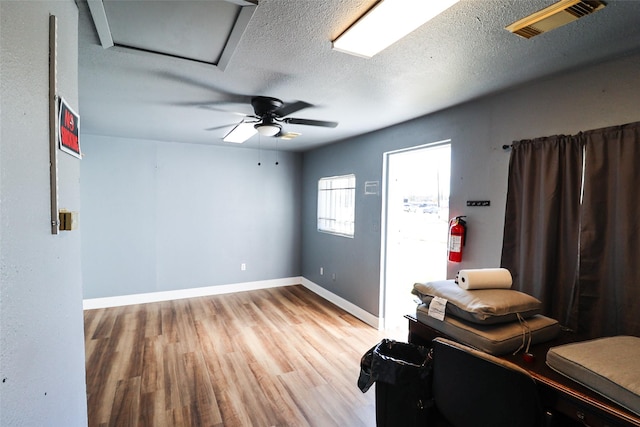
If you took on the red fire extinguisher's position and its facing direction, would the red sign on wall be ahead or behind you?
ahead

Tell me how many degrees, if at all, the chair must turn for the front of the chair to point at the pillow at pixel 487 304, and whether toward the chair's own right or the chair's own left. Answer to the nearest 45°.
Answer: approximately 45° to the chair's own left

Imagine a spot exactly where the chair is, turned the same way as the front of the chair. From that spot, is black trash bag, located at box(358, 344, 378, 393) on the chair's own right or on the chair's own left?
on the chair's own left

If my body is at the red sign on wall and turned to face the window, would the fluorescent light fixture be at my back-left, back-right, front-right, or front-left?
front-right

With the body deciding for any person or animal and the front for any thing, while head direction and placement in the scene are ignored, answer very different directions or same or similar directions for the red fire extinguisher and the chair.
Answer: very different directions

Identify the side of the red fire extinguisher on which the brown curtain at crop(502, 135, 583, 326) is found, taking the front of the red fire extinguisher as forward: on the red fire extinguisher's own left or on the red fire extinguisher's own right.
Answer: on the red fire extinguisher's own left

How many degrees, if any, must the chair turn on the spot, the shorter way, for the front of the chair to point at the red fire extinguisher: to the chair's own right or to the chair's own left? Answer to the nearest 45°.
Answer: approximately 45° to the chair's own left

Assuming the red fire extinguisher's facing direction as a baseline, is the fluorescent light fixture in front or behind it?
in front

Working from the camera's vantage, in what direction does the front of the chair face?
facing away from the viewer and to the right of the viewer
